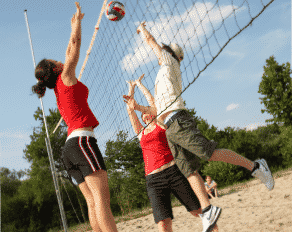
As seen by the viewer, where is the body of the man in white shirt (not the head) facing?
to the viewer's left

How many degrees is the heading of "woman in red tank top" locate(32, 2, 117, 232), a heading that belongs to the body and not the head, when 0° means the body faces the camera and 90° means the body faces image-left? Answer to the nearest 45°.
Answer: approximately 225°

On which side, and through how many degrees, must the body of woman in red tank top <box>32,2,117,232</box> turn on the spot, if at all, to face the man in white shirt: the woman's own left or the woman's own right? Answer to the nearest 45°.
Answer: approximately 45° to the woman's own right

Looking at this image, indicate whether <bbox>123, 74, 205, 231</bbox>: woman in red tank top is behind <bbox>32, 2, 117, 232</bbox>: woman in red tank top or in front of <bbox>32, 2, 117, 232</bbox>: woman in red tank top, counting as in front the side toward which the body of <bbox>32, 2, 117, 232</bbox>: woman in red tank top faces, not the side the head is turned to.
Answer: in front

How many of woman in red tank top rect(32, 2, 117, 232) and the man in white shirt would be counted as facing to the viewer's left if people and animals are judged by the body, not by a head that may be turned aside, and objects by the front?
1

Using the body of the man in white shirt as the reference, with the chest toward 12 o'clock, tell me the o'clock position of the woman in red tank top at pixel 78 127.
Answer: The woman in red tank top is roughly at 11 o'clock from the man in white shirt.

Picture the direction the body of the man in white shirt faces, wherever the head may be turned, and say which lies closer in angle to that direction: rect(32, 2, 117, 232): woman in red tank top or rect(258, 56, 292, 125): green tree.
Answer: the woman in red tank top
